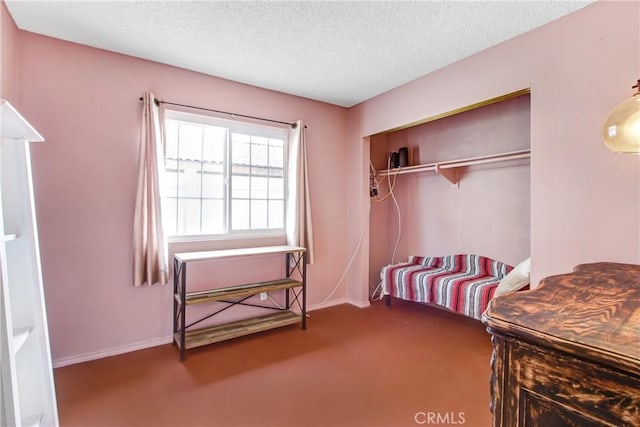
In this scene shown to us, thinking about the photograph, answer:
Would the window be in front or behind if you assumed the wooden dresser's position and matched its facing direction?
in front

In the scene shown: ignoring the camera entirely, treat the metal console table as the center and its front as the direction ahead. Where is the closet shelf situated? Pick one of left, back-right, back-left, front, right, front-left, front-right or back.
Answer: front-left

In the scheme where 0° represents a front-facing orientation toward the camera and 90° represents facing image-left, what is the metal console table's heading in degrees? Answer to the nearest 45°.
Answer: approximately 315°

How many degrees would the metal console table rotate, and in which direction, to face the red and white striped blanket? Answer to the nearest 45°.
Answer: approximately 45° to its left

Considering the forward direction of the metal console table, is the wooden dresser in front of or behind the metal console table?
in front
